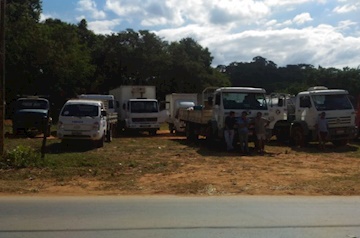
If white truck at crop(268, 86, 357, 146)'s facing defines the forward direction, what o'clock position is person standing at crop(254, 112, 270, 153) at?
The person standing is roughly at 3 o'clock from the white truck.

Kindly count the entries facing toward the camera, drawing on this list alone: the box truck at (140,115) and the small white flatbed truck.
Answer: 2

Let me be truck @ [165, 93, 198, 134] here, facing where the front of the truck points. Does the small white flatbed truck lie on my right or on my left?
on my right

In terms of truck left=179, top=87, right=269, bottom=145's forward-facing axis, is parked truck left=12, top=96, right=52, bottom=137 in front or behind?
behind

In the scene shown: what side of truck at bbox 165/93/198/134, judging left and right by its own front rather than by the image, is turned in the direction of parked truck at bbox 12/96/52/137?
right

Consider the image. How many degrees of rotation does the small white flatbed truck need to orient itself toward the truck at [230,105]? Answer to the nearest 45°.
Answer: approximately 90° to its left
